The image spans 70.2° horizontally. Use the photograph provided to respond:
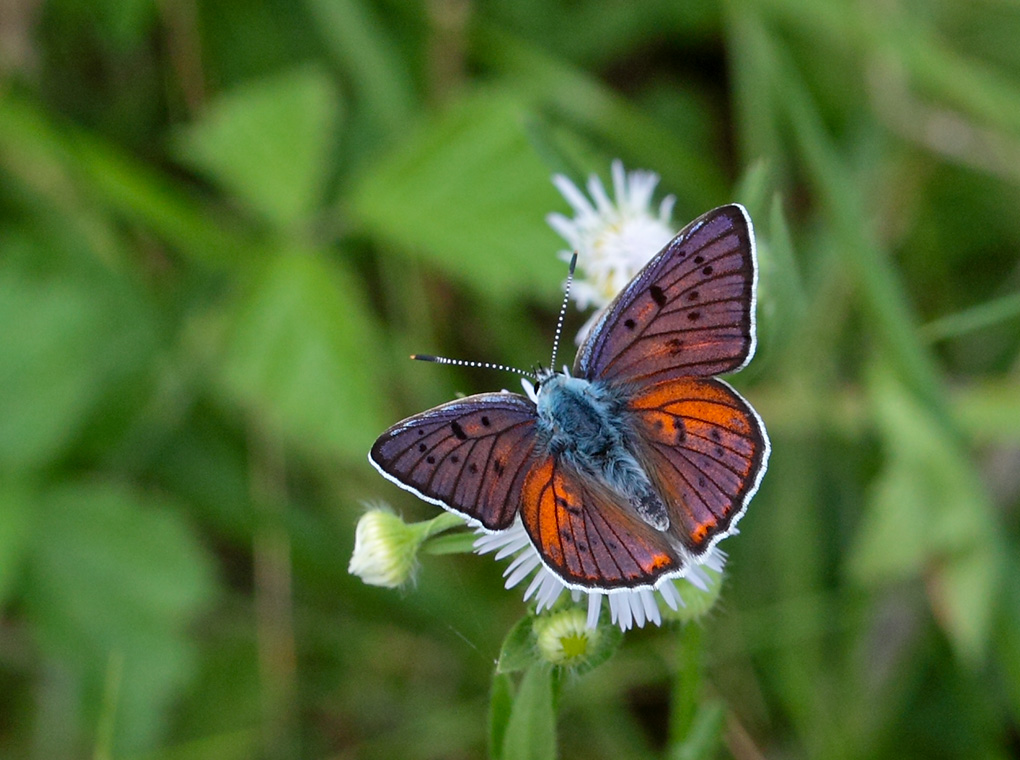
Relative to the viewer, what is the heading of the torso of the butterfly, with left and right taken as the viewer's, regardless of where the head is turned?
facing away from the viewer and to the left of the viewer

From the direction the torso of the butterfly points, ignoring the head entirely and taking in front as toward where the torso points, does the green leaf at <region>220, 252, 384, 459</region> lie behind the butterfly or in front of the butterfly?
in front
